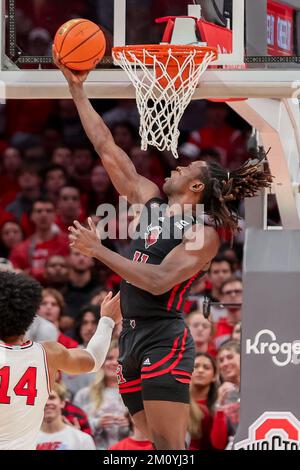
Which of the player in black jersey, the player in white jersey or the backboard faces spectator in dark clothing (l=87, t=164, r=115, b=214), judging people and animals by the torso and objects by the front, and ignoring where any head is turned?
the player in white jersey

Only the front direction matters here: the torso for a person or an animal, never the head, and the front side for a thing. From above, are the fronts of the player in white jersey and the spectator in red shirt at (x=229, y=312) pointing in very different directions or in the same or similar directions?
very different directions

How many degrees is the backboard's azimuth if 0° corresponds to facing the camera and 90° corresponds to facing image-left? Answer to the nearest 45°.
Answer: approximately 0°

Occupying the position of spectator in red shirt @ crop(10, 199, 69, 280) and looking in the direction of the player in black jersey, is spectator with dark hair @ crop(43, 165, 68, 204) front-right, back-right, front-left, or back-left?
back-left

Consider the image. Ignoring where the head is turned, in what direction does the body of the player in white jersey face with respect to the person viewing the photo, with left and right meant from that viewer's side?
facing away from the viewer

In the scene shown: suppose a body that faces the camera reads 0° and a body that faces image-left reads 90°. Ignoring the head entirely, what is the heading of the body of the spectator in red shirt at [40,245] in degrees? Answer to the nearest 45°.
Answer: approximately 0°

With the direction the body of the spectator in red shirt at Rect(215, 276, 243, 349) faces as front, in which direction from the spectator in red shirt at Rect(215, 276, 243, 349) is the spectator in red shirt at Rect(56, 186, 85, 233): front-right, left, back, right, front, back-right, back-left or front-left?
back-right
